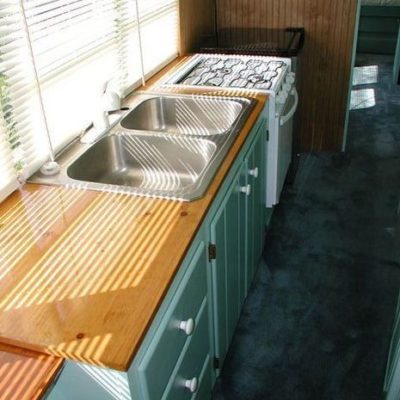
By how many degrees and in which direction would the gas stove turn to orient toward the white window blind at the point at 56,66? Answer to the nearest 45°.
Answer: approximately 135° to its right

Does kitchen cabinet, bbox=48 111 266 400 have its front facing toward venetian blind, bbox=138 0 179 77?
no

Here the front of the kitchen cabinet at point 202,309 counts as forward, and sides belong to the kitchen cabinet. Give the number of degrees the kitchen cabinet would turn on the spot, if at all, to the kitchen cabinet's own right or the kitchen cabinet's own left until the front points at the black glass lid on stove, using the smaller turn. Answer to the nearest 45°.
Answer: approximately 135° to the kitchen cabinet's own left

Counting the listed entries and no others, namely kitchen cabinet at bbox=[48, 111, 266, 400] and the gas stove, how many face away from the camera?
0

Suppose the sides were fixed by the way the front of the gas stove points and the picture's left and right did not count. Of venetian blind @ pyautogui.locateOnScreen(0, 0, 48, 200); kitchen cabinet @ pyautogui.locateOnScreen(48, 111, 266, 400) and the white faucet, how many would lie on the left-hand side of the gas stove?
0

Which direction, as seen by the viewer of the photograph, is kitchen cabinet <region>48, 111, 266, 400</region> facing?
facing the viewer and to the right of the viewer

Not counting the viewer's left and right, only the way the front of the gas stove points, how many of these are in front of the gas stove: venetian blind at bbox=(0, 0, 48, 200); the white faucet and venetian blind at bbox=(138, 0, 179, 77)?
0

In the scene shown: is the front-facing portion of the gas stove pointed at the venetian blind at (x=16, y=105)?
no

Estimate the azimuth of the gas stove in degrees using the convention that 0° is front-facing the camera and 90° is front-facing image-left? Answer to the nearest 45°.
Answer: approximately 270°

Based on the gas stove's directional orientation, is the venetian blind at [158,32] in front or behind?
behind

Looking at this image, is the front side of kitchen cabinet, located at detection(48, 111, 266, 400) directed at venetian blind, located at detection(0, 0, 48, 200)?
no
